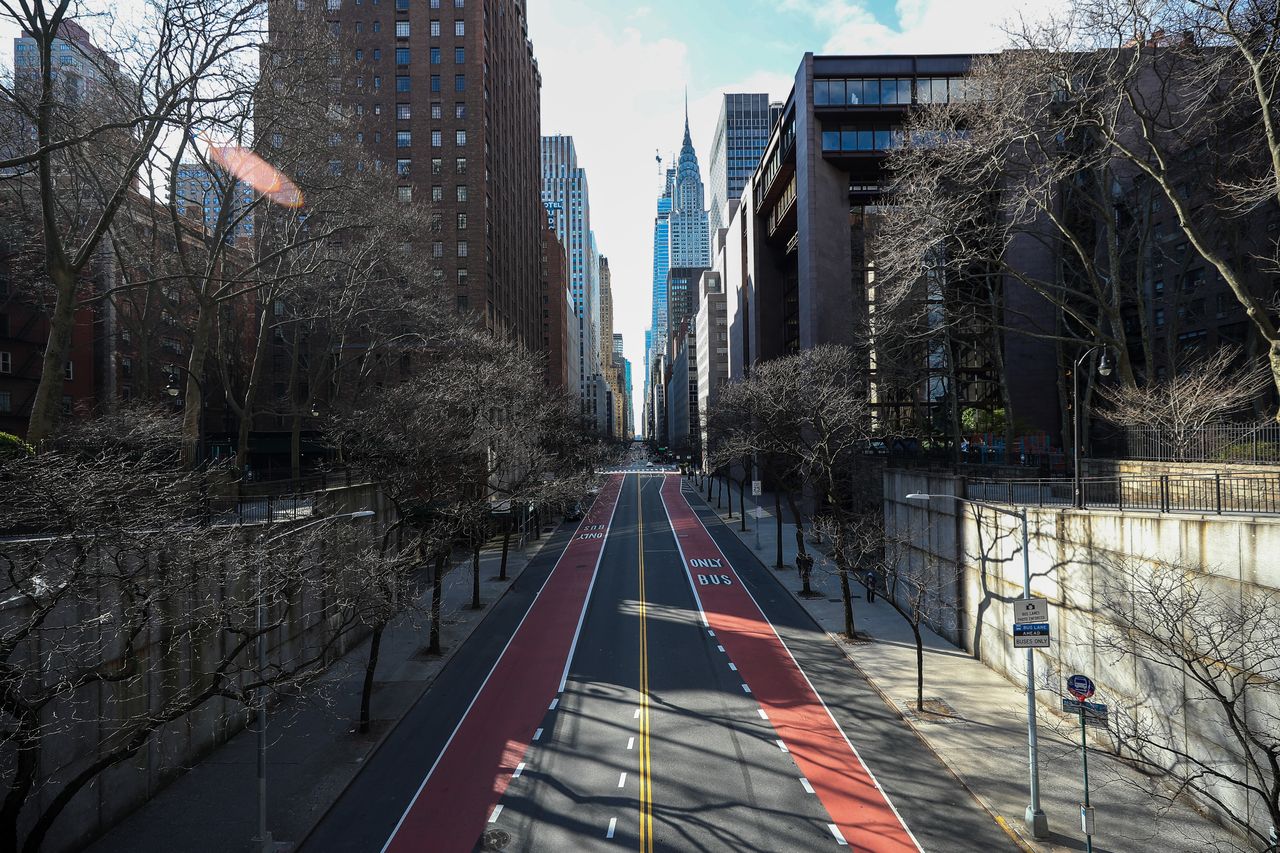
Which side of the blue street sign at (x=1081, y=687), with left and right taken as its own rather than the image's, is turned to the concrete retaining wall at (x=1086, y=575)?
back

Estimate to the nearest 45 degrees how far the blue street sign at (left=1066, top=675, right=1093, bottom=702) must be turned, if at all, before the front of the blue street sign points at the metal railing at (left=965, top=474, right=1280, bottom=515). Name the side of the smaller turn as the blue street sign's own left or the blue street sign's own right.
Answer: approximately 180°

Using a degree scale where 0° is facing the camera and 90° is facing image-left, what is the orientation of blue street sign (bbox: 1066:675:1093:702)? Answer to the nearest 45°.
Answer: approximately 0°

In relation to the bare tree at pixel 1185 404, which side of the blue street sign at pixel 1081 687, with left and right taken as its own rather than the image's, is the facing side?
back

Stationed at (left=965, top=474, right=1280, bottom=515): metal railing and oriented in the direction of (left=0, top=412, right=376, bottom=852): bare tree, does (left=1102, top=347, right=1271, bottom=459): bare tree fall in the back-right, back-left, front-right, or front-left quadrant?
back-right

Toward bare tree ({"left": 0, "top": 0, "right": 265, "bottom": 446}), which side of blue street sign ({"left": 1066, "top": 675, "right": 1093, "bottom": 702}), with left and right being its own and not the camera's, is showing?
right

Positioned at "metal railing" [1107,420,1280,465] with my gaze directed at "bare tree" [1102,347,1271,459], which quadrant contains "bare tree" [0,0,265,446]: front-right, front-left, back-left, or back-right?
back-left

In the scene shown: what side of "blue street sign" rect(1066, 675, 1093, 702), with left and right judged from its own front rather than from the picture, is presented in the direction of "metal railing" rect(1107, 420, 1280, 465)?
back

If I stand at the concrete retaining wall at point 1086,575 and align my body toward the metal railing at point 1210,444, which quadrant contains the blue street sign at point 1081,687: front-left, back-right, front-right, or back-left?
back-right
